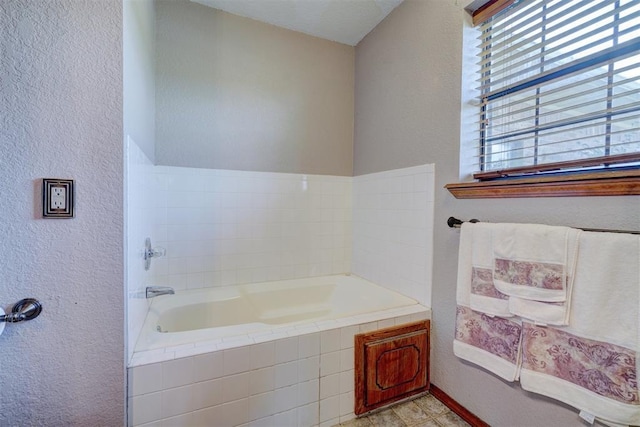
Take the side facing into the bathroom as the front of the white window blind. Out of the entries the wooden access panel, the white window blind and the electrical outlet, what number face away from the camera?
0

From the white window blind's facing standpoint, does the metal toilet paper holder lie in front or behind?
in front

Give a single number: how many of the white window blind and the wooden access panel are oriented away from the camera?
0

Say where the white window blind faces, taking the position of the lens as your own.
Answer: facing the viewer and to the left of the viewer

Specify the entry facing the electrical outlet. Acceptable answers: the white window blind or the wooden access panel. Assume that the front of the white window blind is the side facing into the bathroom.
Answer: the white window blind

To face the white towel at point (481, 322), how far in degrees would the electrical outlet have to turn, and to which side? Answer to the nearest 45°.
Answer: approximately 45° to its left

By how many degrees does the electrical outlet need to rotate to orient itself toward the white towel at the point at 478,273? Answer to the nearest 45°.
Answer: approximately 45° to its left

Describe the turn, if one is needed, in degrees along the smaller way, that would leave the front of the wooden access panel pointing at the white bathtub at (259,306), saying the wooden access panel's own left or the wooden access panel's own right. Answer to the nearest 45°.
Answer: approximately 135° to the wooden access panel's own right
